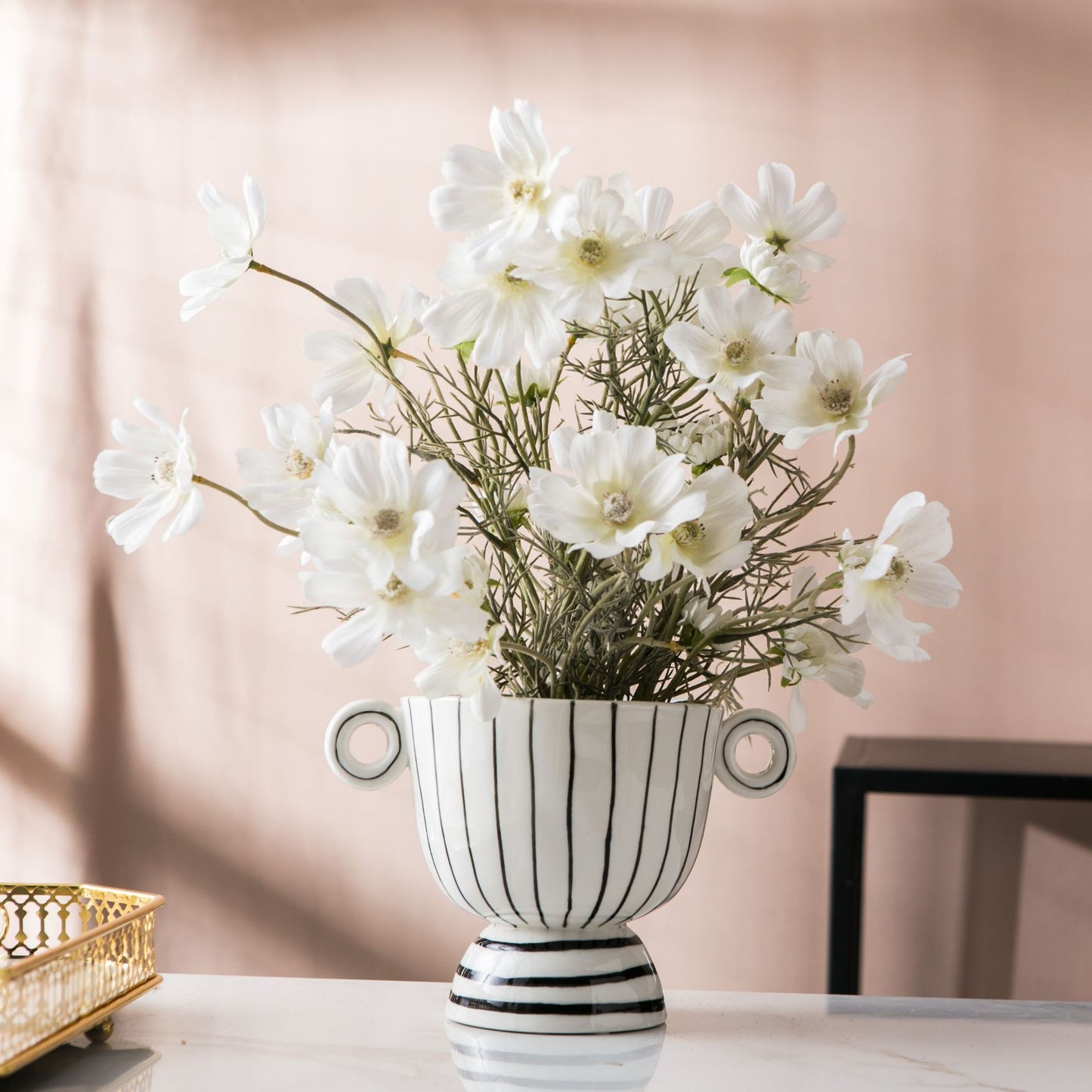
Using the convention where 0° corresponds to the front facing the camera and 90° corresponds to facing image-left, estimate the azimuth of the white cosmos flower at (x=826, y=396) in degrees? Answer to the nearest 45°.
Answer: approximately 0°

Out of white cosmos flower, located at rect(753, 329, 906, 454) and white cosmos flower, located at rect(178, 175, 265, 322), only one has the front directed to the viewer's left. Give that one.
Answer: white cosmos flower, located at rect(178, 175, 265, 322)

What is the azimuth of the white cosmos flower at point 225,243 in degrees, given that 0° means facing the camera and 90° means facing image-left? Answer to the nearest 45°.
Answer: approximately 90°

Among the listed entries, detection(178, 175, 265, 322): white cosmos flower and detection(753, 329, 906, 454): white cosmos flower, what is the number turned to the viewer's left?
1
